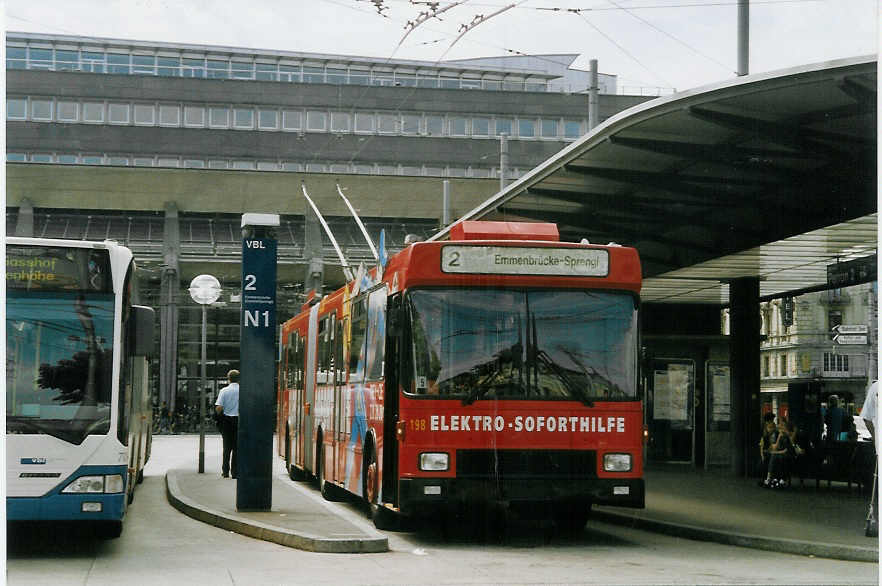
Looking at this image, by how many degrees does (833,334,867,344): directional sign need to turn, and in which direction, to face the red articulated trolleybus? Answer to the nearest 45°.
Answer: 0° — it already faces it

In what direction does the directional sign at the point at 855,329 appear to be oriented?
toward the camera

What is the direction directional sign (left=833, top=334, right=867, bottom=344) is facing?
toward the camera

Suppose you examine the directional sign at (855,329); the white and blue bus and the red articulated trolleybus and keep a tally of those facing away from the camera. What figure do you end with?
0

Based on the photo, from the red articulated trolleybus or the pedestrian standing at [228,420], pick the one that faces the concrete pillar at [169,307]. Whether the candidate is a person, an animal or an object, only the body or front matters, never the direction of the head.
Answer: the pedestrian standing

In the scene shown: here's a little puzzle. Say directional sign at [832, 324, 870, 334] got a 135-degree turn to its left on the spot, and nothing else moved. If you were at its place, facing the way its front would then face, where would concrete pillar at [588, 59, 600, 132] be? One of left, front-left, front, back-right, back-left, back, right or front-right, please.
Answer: left

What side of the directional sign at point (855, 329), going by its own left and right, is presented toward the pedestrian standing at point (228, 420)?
front

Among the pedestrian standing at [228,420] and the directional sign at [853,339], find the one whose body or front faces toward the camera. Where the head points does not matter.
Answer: the directional sign

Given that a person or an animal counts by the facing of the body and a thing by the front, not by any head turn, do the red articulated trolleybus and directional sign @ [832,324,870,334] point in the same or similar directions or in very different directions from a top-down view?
same or similar directions

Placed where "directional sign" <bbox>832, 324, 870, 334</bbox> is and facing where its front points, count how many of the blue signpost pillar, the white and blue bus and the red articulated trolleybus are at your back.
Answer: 0

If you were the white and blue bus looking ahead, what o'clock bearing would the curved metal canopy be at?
The curved metal canopy is roughly at 8 o'clock from the white and blue bus.

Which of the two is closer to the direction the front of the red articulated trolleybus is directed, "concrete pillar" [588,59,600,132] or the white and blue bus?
the white and blue bus
